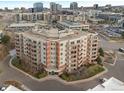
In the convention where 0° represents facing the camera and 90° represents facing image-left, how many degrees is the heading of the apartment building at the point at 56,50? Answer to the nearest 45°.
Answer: approximately 0°

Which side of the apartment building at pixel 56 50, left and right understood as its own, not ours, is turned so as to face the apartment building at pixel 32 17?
back

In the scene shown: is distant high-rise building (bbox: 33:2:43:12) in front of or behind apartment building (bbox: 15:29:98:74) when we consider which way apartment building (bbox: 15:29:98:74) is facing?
behind
